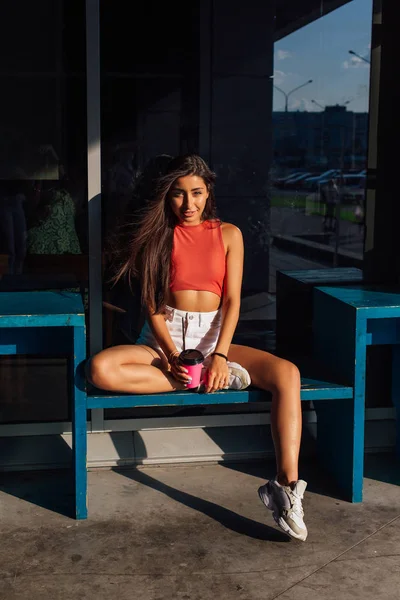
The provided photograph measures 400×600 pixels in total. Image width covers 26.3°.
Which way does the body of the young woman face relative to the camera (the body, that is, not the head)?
toward the camera

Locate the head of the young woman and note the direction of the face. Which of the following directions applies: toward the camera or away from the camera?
toward the camera
